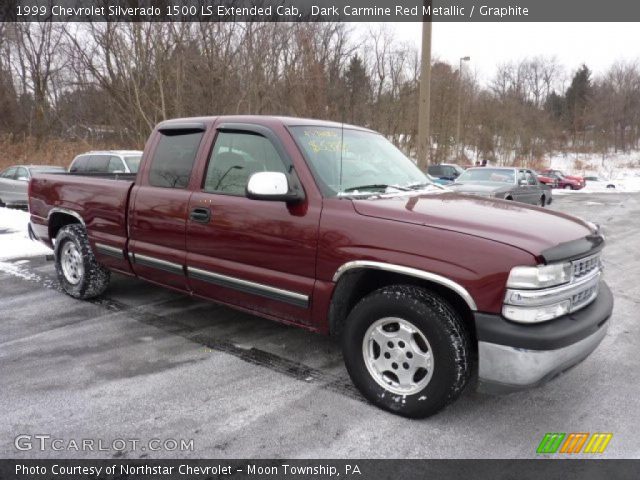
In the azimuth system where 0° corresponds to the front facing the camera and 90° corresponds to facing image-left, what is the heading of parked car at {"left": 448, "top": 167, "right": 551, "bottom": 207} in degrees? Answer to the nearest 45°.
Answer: approximately 45°

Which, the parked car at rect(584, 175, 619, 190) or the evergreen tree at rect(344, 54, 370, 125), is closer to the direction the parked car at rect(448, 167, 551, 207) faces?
the evergreen tree

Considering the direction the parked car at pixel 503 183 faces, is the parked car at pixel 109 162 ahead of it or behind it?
ahead

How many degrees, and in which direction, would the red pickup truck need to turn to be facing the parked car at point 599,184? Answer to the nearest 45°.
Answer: approximately 90° to its left

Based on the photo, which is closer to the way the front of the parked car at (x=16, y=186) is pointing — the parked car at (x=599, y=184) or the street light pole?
the street light pole
